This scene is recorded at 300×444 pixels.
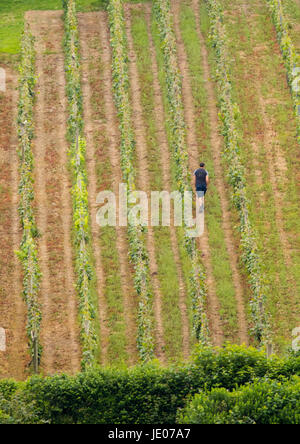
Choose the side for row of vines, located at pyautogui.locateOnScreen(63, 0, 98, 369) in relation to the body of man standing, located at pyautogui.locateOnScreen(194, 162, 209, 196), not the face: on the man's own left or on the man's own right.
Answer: on the man's own left

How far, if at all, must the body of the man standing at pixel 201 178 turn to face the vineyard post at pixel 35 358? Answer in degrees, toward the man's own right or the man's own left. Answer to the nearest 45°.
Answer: approximately 135° to the man's own left

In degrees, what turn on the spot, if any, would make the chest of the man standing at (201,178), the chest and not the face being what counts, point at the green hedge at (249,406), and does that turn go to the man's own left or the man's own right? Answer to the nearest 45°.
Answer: approximately 180°

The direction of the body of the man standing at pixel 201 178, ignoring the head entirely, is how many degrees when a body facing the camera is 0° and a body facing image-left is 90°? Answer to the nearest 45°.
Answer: approximately 180°
